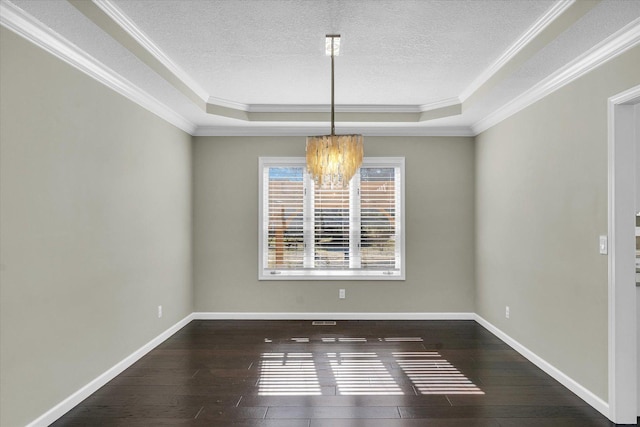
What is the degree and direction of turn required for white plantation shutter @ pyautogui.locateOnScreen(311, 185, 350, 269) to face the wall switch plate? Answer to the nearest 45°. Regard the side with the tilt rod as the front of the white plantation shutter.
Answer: approximately 45° to its left

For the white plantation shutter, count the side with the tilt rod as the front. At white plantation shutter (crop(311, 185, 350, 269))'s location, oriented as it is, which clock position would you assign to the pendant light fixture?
The pendant light fixture is roughly at 12 o'clock from the white plantation shutter.

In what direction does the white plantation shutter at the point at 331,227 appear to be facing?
toward the camera

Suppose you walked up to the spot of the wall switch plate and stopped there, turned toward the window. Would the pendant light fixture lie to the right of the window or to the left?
left
